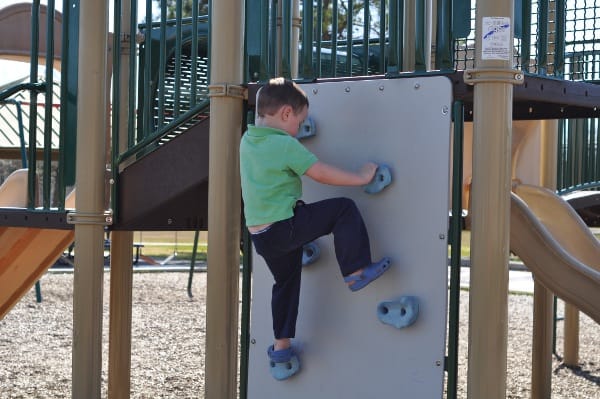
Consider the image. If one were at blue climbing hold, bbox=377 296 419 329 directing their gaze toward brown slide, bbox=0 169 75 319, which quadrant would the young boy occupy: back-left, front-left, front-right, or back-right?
front-left

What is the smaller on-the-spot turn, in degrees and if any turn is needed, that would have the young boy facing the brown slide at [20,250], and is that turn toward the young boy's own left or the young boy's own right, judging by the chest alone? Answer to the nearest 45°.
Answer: approximately 90° to the young boy's own left

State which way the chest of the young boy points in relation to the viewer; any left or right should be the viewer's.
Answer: facing away from the viewer and to the right of the viewer

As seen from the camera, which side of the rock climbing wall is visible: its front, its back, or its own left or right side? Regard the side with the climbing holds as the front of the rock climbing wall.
front

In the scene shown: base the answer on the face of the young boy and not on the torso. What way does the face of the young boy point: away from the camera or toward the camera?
away from the camera

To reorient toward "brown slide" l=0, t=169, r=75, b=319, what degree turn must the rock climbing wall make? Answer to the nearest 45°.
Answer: approximately 135° to its right
